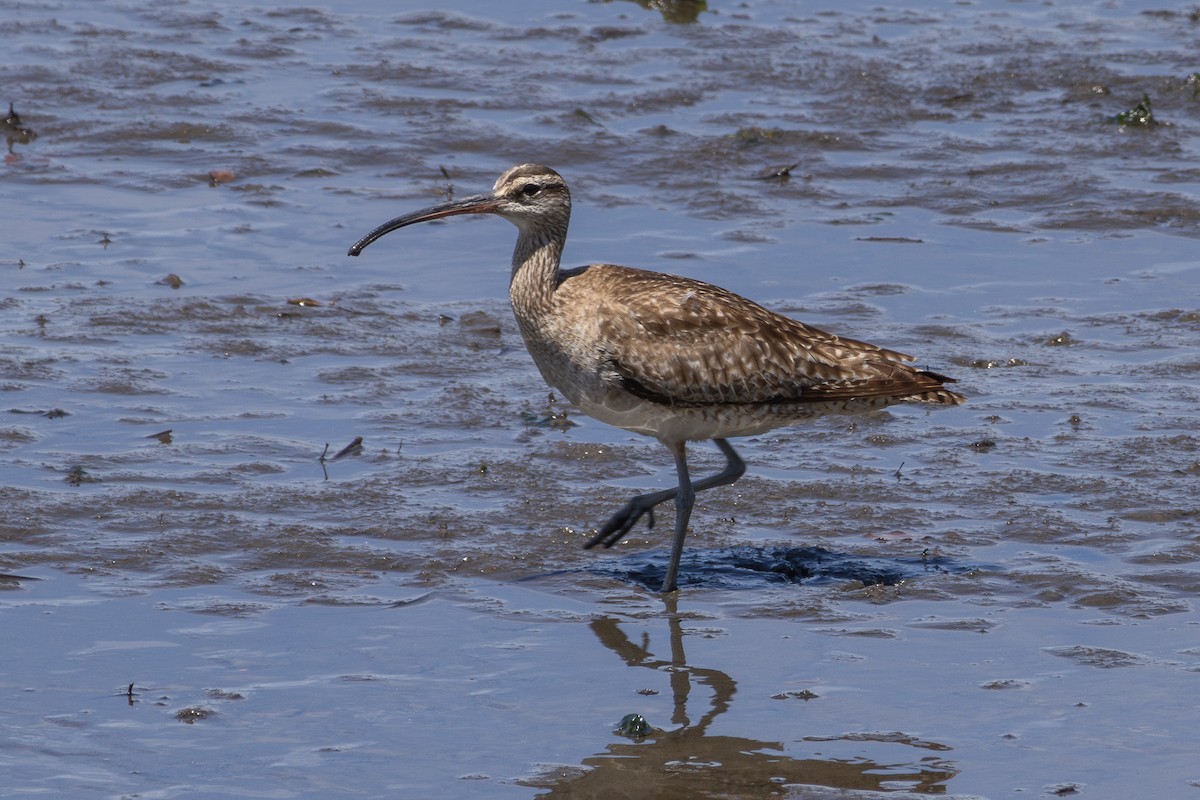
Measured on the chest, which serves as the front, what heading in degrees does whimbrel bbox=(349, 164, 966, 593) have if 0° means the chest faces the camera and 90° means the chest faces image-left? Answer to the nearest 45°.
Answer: approximately 90°

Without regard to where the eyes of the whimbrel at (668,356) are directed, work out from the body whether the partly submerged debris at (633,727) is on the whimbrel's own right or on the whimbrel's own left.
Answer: on the whimbrel's own left

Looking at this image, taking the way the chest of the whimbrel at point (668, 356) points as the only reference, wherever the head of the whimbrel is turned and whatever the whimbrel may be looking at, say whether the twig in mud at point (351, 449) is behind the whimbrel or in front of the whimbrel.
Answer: in front

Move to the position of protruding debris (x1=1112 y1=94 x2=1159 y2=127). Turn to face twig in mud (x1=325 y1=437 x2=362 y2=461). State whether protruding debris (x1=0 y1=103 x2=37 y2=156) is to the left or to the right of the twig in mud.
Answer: right

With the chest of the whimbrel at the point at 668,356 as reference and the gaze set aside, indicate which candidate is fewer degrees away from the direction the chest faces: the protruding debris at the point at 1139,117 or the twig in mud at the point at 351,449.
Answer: the twig in mud

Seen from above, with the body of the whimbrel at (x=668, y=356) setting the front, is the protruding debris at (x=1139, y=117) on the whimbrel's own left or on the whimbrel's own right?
on the whimbrel's own right
